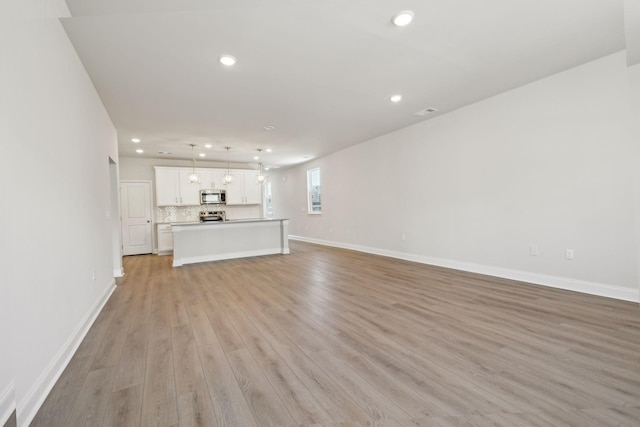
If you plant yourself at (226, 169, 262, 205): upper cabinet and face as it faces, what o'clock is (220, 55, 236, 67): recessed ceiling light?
The recessed ceiling light is roughly at 12 o'clock from the upper cabinet.

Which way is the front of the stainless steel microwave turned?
toward the camera

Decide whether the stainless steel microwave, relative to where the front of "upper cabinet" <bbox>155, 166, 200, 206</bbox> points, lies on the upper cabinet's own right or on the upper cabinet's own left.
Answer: on the upper cabinet's own left

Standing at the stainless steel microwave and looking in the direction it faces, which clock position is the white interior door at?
The white interior door is roughly at 3 o'clock from the stainless steel microwave.

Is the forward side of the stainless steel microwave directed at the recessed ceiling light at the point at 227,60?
yes

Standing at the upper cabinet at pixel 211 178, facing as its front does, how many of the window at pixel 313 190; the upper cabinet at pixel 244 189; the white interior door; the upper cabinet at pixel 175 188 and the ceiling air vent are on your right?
2

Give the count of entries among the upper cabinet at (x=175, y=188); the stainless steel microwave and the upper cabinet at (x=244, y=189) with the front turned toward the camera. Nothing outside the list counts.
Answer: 3

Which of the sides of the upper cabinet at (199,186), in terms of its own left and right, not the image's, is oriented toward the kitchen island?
front

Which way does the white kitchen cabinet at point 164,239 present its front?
toward the camera

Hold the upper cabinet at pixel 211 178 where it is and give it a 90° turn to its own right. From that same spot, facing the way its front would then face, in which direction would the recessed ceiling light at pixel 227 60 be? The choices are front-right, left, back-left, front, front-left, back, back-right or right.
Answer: left

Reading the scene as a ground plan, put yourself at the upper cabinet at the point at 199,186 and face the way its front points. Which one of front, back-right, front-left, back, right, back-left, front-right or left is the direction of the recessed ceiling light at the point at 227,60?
front

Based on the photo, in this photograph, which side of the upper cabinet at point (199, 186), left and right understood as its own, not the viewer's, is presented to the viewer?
front
